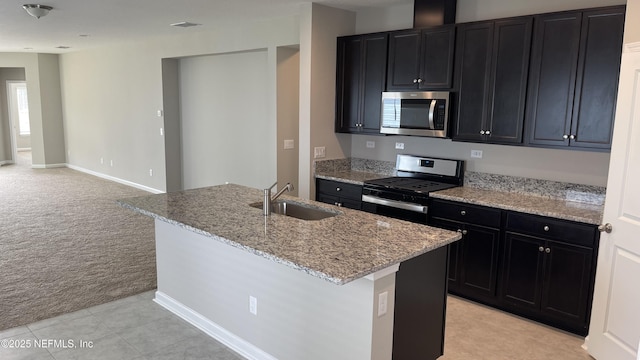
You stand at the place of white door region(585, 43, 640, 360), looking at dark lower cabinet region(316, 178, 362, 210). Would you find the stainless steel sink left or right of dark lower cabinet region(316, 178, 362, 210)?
left

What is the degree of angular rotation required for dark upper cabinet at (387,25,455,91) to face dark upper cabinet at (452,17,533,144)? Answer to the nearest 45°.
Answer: approximately 45° to its left

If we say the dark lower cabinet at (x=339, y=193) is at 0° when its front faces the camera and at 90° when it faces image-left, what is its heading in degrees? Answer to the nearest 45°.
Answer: approximately 45°

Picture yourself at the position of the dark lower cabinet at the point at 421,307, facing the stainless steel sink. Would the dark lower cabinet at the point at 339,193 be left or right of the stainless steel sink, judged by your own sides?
right

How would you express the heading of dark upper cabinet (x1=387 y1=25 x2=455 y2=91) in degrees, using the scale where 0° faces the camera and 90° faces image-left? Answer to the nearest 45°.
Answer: approximately 0°

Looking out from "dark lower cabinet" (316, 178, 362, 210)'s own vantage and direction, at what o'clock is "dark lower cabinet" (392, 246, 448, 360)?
"dark lower cabinet" (392, 246, 448, 360) is roughly at 10 o'clock from "dark lower cabinet" (316, 178, 362, 210).

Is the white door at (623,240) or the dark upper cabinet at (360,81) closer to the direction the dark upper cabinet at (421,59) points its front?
the white door

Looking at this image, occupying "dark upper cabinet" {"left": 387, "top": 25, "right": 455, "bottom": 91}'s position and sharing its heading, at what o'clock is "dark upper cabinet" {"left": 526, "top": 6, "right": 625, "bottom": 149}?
"dark upper cabinet" {"left": 526, "top": 6, "right": 625, "bottom": 149} is roughly at 10 o'clock from "dark upper cabinet" {"left": 387, "top": 25, "right": 455, "bottom": 91}.

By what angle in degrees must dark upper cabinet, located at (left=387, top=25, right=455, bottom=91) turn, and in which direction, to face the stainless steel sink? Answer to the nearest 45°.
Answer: approximately 45° to its right

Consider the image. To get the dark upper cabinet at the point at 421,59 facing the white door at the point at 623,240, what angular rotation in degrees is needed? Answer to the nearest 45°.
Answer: approximately 45° to its left

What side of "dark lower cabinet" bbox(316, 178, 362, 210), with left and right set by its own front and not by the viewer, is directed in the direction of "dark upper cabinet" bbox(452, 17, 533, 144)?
left

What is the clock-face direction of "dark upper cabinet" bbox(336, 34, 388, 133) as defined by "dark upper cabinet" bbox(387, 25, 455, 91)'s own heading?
"dark upper cabinet" bbox(336, 34, 388, 133) is roughly at 4 o'clock from "dark upper cabinet" bbox(387, 25, 455, 91).
